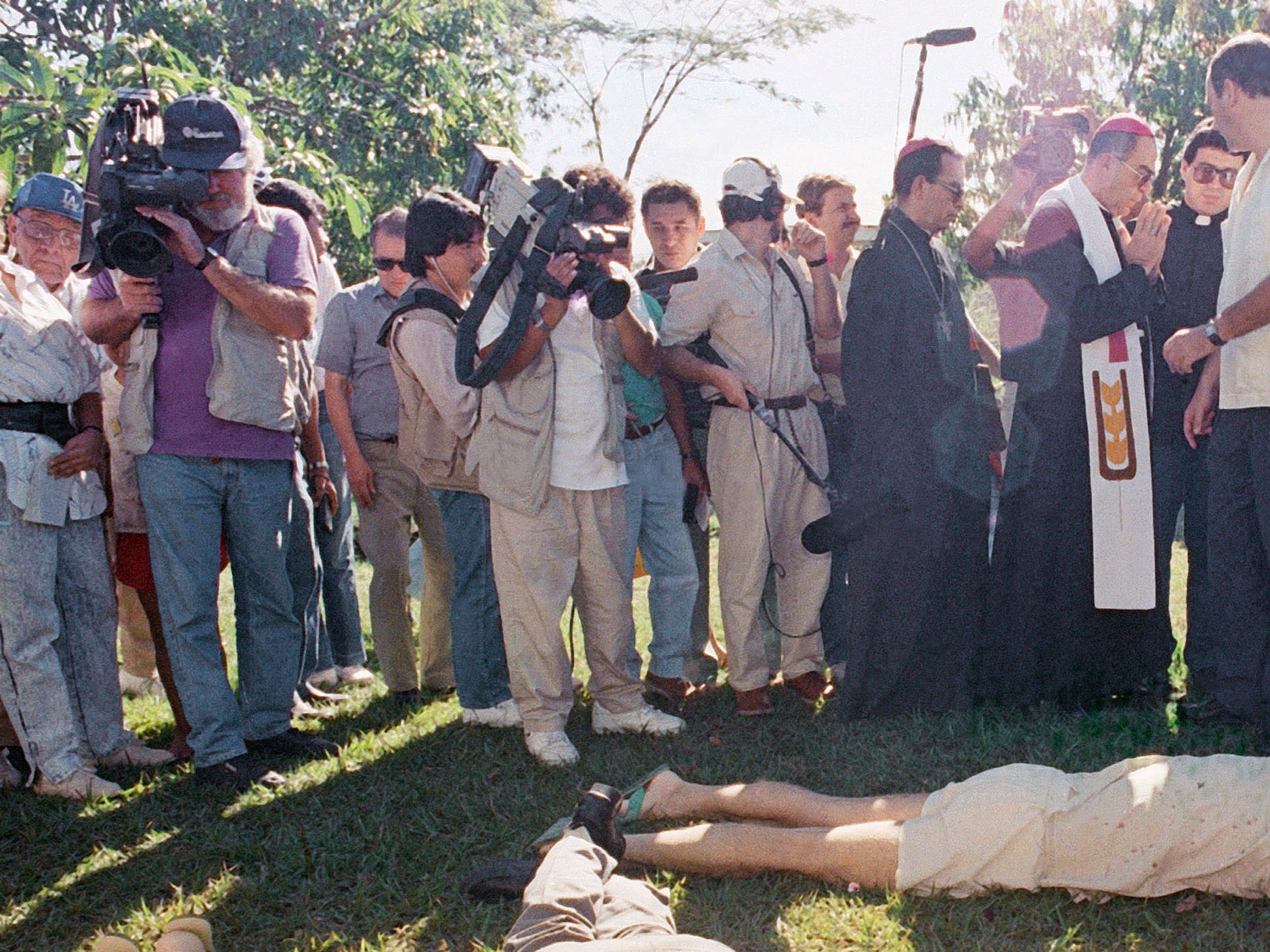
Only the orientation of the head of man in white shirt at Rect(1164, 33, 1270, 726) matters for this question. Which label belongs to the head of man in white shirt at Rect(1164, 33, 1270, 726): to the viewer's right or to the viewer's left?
to the viewer's left

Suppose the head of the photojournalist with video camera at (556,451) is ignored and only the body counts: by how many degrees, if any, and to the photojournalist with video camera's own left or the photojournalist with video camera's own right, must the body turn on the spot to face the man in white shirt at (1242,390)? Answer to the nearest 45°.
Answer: approximately 45° to the photojournalist with video camera's own left

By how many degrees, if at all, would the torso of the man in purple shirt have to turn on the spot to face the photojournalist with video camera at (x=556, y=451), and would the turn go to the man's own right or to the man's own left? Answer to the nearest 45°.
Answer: approximately 90° to the man's own left

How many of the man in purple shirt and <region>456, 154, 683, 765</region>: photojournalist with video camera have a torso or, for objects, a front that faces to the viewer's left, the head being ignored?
0

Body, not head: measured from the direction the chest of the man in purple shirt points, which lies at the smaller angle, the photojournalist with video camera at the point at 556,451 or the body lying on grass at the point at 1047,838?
the body lying on grass

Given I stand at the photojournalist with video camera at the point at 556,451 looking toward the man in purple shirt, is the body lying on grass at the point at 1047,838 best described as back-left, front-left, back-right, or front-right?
back-left

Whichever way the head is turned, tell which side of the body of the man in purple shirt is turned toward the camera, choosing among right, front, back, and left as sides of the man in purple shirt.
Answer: front
